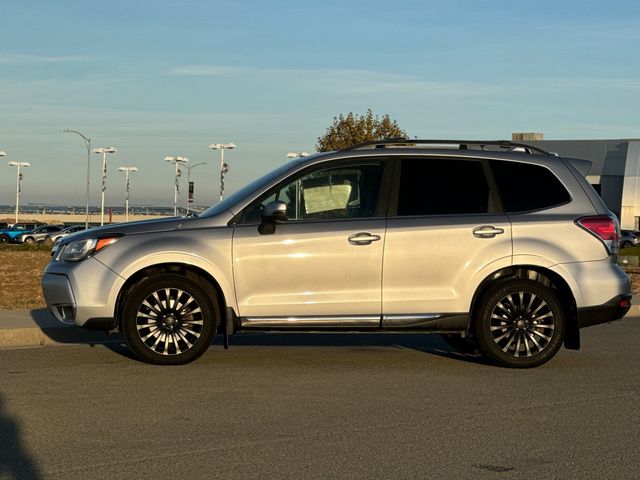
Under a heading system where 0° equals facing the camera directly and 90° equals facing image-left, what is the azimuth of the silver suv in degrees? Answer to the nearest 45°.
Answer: approximately 90°
